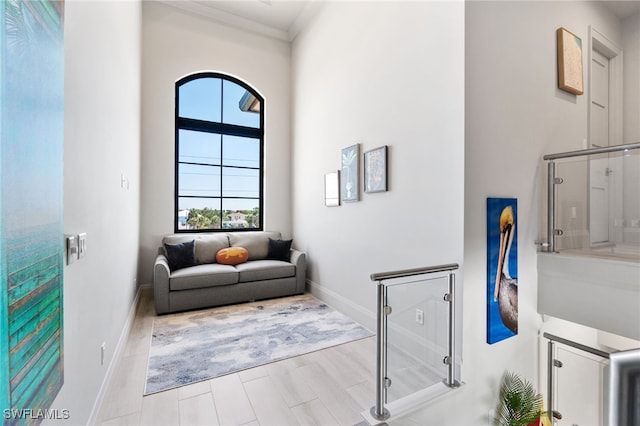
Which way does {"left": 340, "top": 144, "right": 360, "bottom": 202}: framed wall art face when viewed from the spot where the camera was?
facing the viewer and to the left of the viewer

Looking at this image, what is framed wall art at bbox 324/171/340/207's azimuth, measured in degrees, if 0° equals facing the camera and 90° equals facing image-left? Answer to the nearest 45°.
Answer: approximately 45°

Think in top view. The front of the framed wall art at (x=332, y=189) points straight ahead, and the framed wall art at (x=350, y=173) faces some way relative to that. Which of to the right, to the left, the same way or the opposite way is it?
the same way

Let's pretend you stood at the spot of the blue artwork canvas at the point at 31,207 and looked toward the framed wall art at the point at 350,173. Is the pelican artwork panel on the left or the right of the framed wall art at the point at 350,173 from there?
right

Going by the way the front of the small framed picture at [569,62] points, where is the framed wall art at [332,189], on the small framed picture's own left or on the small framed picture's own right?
on the small framed picture's own right

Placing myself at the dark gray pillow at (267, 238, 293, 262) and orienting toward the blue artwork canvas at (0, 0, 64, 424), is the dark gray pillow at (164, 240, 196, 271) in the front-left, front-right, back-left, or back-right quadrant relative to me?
front-right

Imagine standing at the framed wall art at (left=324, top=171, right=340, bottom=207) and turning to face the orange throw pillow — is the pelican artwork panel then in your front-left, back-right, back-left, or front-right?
back-left

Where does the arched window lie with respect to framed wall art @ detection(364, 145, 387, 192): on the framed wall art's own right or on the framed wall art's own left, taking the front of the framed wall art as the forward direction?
on the framed wall art's own right

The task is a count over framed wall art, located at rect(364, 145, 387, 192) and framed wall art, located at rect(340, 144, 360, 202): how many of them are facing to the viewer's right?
0

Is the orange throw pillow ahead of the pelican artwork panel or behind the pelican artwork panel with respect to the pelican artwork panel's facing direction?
behind

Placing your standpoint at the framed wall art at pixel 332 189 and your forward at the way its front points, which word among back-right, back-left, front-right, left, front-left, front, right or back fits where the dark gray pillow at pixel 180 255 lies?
front-right

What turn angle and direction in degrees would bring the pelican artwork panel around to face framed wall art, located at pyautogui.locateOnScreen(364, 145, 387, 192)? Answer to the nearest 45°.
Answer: approximately 135° to its right

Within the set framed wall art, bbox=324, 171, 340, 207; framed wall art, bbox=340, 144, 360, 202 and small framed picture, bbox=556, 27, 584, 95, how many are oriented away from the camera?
0

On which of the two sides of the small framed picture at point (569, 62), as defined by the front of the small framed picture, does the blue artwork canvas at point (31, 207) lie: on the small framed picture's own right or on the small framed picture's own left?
on the small framed picture's own right
